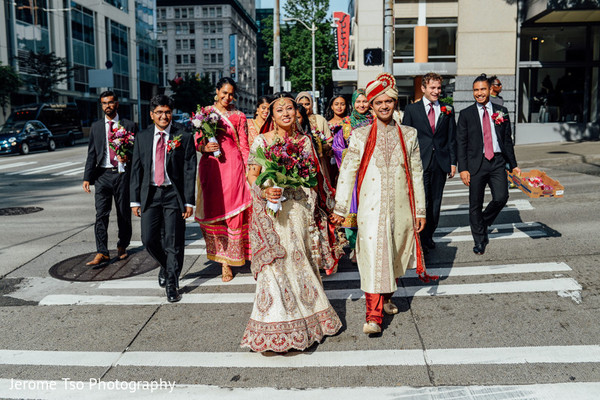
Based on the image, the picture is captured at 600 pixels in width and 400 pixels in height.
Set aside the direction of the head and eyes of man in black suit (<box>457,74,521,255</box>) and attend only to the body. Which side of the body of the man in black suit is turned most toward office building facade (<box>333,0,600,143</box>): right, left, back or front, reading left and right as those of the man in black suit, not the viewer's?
back

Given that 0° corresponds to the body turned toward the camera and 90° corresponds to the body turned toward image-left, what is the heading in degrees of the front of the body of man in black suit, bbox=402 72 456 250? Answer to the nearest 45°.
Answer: approximately 0°

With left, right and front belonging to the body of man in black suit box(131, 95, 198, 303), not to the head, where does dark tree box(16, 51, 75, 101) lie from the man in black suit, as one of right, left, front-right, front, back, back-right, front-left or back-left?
back

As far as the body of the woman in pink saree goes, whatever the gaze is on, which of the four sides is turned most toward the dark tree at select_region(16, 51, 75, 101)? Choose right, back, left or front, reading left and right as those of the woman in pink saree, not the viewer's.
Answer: back

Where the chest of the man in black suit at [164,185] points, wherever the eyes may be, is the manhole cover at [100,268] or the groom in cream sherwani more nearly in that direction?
the groom in cream sherwani

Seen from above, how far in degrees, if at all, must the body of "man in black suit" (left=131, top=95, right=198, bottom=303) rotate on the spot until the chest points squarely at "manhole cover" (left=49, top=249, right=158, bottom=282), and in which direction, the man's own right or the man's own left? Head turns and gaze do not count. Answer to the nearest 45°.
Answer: approximately 135° to the man's own right

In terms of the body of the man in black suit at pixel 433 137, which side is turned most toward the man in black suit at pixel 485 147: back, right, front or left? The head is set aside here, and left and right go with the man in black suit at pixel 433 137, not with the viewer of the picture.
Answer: left
